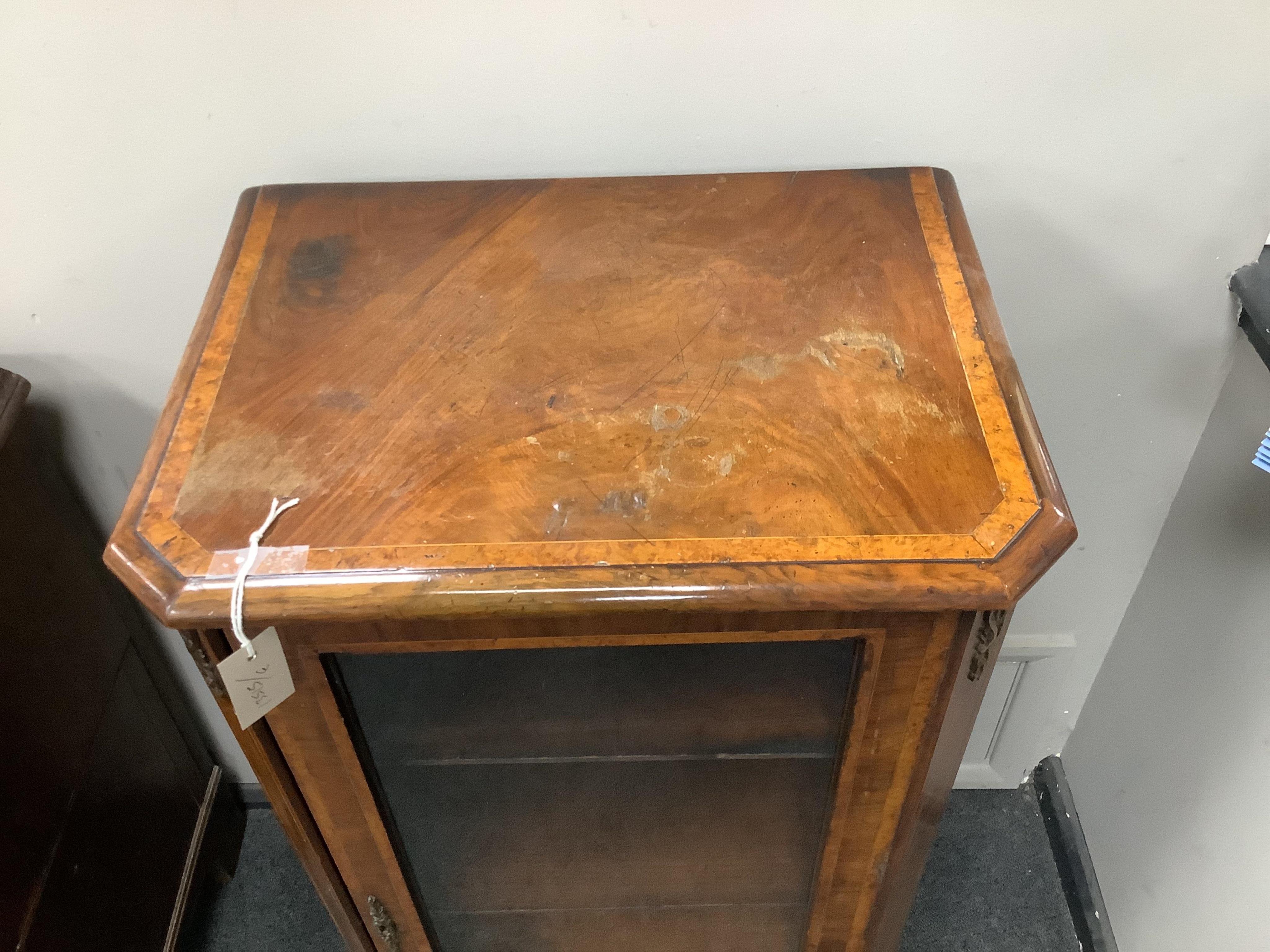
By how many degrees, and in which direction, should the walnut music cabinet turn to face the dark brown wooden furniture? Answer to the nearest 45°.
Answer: approximately 90° to its right

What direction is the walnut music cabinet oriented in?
toward the camera
